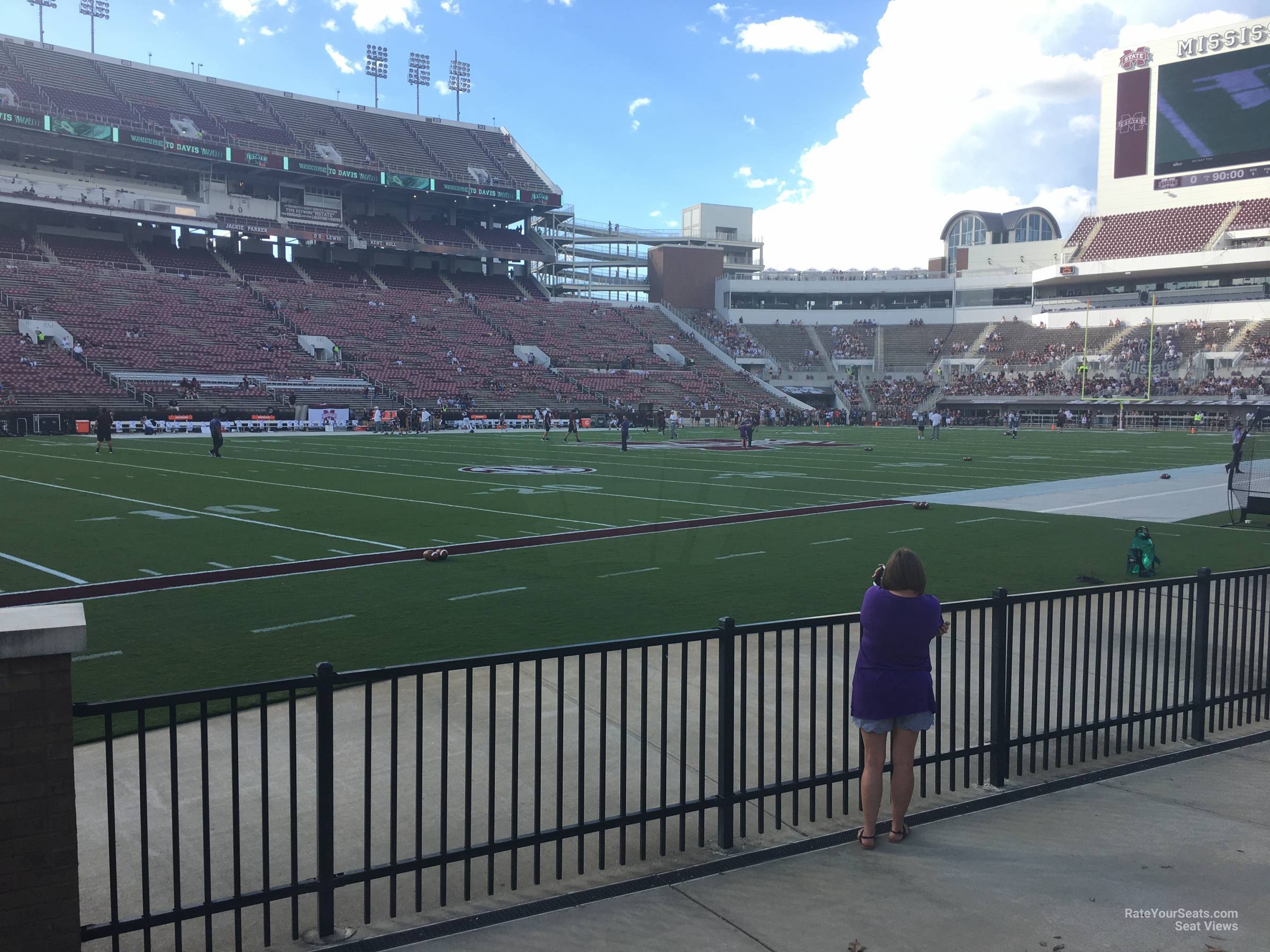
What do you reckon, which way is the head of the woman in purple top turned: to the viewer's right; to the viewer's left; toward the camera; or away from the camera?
away from the camera

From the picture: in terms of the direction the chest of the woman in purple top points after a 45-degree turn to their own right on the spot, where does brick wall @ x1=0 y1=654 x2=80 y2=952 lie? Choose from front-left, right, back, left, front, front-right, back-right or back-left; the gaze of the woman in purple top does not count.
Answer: back

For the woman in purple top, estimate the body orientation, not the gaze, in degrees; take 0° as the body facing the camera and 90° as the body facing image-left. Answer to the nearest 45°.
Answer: approximately 180°

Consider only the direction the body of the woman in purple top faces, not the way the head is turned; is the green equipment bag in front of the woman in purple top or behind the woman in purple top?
in front
